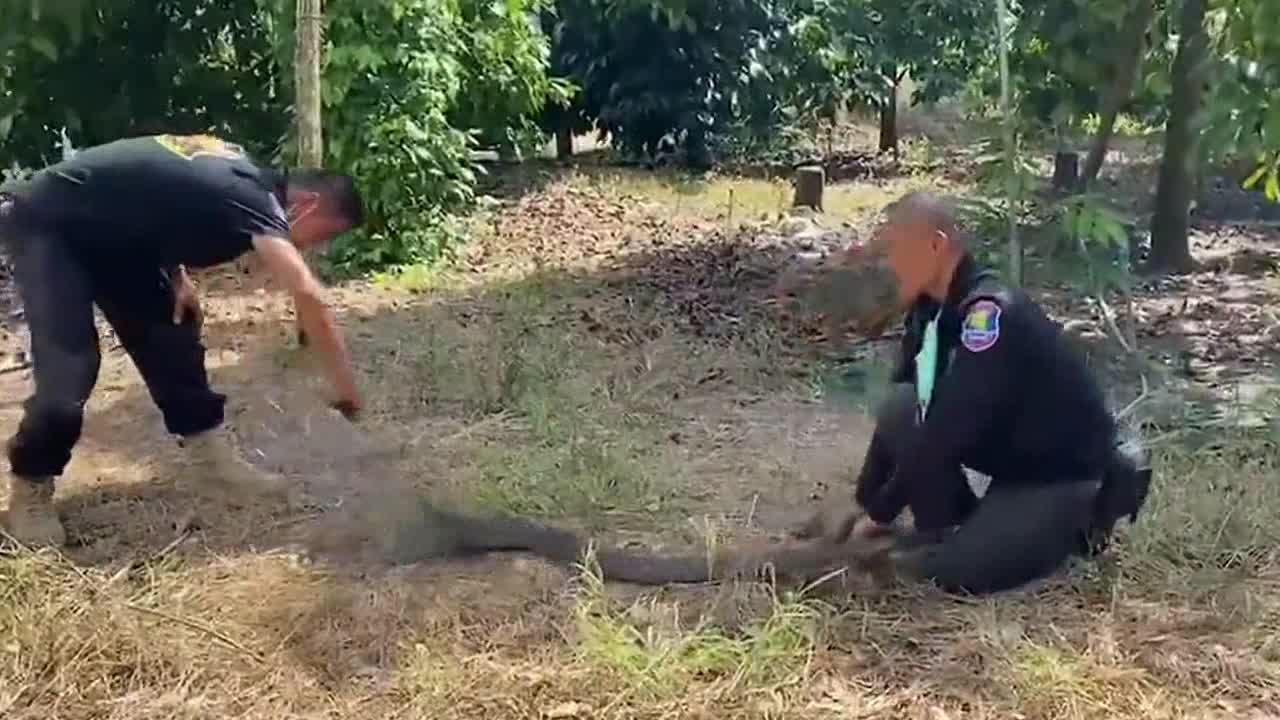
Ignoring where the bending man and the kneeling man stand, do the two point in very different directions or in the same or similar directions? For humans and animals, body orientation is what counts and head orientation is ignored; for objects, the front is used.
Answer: very different directions

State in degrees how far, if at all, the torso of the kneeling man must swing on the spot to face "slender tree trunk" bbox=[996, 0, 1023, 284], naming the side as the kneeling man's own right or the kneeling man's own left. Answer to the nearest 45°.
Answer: approximately 90° to the kneeling man's own right

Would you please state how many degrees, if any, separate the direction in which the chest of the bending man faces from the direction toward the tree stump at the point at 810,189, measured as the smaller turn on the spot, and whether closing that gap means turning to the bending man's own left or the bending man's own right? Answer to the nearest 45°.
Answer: approximately 45° to the bending man's own left

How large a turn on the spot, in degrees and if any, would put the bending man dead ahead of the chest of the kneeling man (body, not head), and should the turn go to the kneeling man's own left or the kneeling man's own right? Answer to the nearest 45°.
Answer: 0° — they already face them

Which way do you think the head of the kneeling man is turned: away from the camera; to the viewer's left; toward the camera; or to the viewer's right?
to the viewer's left

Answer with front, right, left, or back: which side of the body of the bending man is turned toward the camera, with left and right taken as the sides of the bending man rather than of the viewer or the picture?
right

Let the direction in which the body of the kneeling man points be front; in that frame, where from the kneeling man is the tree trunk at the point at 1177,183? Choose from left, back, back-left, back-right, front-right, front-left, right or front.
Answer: right

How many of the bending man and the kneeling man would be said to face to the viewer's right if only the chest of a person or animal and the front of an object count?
1

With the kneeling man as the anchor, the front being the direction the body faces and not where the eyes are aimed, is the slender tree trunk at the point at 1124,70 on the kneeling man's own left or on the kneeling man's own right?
on the kneeling man's own right

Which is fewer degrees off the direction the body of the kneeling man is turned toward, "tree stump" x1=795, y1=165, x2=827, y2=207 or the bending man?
the bending man

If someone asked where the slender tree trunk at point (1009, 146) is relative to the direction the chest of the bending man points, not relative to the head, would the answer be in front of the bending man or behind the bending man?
in front

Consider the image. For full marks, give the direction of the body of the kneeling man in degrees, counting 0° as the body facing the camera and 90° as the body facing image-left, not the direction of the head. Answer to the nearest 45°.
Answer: approximately 90°
